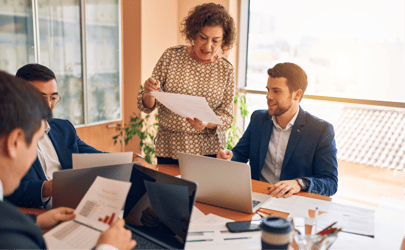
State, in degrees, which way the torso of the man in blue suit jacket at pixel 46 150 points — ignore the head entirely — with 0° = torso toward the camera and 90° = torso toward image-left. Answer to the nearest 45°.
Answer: approximately 315°

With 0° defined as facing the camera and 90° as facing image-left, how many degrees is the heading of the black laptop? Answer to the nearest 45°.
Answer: approximately 45°

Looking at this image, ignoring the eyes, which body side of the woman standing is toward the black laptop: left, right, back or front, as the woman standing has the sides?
front

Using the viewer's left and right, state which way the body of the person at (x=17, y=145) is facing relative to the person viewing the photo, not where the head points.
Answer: facing away from the viewer and to the right of the viewer

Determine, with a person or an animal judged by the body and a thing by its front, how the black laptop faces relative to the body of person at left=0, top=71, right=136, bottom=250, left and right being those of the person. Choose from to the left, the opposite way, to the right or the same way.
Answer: the opposite way

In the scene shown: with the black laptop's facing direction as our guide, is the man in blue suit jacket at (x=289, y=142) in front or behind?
behind

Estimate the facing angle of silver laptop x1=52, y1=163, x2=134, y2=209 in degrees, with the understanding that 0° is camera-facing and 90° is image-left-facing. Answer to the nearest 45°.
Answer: approximately 135°

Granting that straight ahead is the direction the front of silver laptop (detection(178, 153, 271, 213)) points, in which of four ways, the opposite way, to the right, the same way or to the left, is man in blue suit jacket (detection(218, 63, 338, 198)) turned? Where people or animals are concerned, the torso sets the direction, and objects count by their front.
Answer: the opposite way
